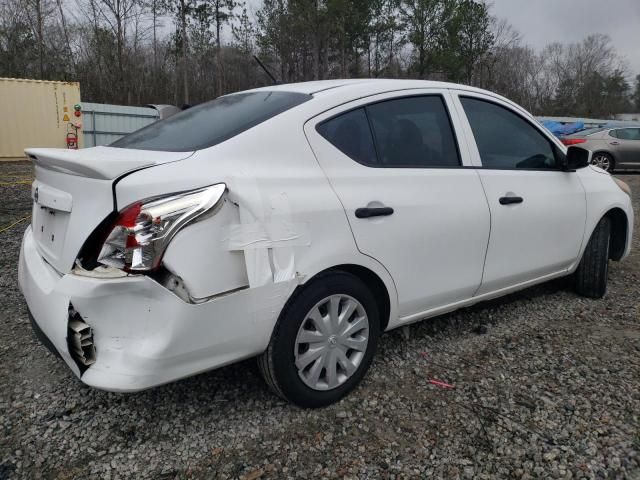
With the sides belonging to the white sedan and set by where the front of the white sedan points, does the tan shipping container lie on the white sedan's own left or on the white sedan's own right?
on the white sedan's own left

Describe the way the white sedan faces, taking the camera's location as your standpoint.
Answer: facing away from the viewer and to the right of the viewer

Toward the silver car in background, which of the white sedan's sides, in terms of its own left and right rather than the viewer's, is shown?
front

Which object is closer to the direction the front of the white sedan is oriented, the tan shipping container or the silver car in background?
the silver car in background

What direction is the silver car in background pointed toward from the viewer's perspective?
to the viewer's right

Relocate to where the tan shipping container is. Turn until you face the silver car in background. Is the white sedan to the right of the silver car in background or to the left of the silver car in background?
right

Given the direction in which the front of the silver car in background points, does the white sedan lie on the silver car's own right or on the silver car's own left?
on the silver car's own right
